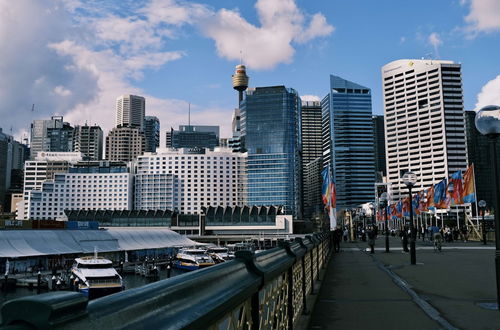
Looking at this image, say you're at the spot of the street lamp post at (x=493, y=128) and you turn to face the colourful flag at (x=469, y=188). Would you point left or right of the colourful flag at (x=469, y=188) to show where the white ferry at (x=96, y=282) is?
left

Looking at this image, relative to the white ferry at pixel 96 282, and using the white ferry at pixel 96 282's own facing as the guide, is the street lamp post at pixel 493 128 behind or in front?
in front
